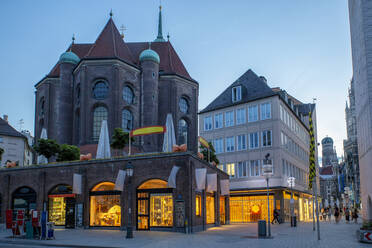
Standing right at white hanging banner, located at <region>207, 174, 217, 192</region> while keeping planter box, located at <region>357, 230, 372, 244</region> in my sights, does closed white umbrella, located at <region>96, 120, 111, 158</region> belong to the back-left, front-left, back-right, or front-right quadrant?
back-right

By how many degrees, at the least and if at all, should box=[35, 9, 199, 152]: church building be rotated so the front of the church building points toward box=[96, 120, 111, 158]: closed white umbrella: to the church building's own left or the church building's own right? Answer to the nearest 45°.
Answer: approximately 180°

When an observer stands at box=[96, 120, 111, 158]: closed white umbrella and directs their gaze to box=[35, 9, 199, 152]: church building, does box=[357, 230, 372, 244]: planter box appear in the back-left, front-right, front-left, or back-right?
back-right

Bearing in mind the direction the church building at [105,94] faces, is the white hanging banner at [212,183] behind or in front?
behind
